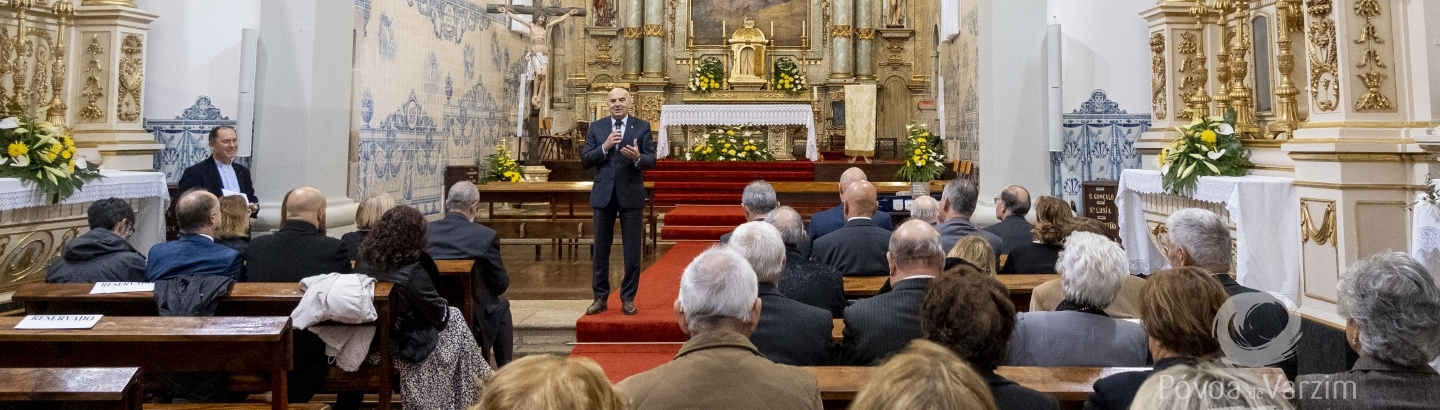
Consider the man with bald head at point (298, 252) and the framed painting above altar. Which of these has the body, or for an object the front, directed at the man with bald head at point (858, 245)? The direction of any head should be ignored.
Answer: the framed painting above altar

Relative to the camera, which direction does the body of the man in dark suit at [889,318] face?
away from the camera

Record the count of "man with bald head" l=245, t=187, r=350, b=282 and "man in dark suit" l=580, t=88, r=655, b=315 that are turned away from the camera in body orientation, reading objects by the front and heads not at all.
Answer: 1

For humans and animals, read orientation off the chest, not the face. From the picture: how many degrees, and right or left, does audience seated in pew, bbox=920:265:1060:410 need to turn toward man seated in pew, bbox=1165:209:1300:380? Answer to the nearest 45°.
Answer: approximately 45° to their right

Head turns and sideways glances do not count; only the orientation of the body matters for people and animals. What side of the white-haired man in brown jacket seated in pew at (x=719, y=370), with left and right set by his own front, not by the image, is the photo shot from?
back

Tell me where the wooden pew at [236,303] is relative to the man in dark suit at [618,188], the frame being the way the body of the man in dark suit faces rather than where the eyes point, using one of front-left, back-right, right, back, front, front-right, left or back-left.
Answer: front-right

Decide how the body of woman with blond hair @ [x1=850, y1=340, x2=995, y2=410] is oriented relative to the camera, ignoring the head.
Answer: away from the camera

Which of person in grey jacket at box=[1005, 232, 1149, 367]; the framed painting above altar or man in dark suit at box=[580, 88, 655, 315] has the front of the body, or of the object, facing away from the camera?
the person in grey jacket

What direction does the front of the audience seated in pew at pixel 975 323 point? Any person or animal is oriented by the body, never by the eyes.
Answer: away from the camera

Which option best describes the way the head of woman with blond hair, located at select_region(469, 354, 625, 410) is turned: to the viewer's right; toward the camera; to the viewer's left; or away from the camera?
away from the camera

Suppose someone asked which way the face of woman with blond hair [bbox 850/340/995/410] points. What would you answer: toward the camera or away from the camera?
away from the camera
